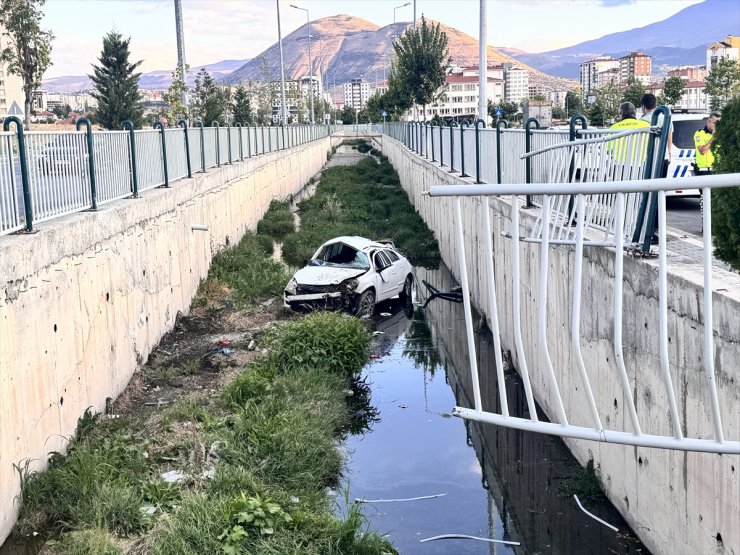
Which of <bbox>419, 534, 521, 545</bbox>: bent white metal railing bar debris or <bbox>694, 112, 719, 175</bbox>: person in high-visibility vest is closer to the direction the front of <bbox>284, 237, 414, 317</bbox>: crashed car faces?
the bent white metal railing bar debris

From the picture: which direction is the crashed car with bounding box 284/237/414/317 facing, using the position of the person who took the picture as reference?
facing the viewer and to the left of the viewer

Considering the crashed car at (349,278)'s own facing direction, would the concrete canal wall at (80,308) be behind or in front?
in front

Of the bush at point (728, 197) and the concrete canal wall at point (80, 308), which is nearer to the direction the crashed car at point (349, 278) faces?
the concrete canal wall

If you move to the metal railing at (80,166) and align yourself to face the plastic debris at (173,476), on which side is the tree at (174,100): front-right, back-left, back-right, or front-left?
back-left

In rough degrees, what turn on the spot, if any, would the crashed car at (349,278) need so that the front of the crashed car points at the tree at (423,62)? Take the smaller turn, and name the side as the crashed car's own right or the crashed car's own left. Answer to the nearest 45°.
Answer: approximately 135° to the crashed car's own right

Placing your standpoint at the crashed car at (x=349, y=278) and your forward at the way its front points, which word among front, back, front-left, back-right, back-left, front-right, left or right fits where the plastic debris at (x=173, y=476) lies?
front-left

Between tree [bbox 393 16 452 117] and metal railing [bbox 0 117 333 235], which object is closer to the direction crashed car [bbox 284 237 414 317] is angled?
the metal railing
